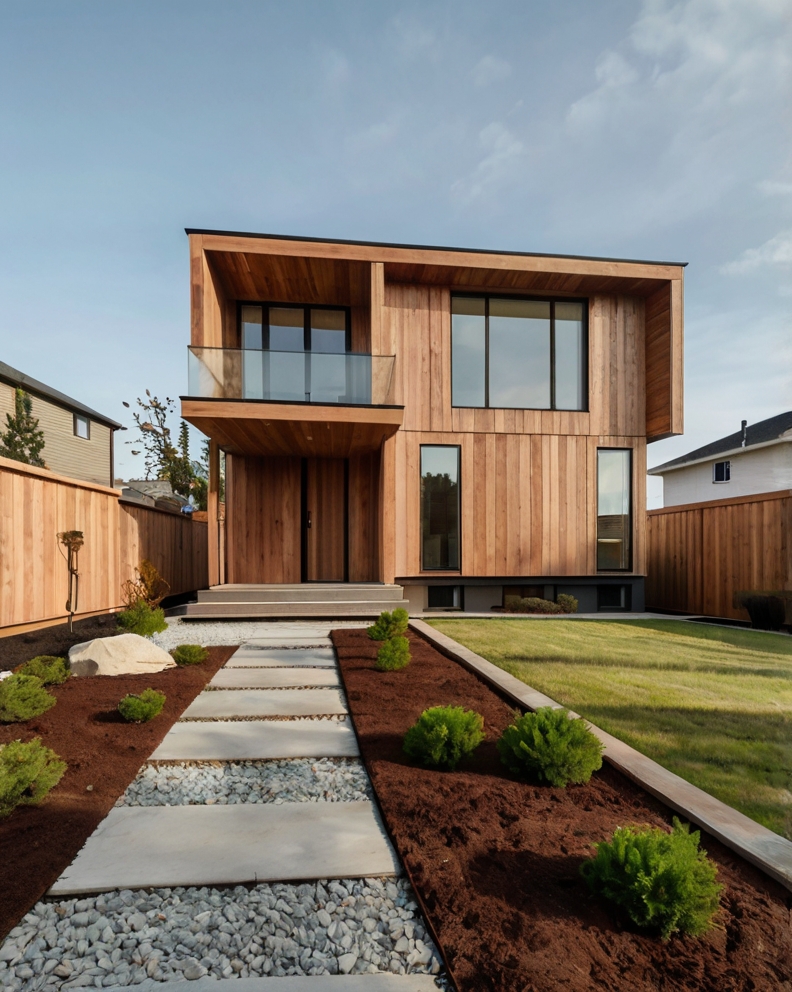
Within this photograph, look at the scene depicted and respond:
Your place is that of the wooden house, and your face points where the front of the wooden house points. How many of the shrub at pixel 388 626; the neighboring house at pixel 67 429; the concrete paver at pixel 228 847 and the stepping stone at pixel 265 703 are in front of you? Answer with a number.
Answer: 3

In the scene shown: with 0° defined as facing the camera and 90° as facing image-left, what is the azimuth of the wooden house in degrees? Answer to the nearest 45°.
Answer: approximately 0°

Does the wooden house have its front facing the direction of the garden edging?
yes

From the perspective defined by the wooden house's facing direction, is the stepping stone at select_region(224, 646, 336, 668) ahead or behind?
ahead

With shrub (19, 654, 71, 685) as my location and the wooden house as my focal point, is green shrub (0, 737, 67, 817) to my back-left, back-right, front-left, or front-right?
back-right

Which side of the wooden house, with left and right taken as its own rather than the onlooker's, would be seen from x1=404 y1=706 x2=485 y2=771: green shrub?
front

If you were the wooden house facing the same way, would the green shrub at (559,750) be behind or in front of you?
in front

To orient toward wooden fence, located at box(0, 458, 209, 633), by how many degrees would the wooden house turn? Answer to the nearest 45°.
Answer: approximately 45° to its right
